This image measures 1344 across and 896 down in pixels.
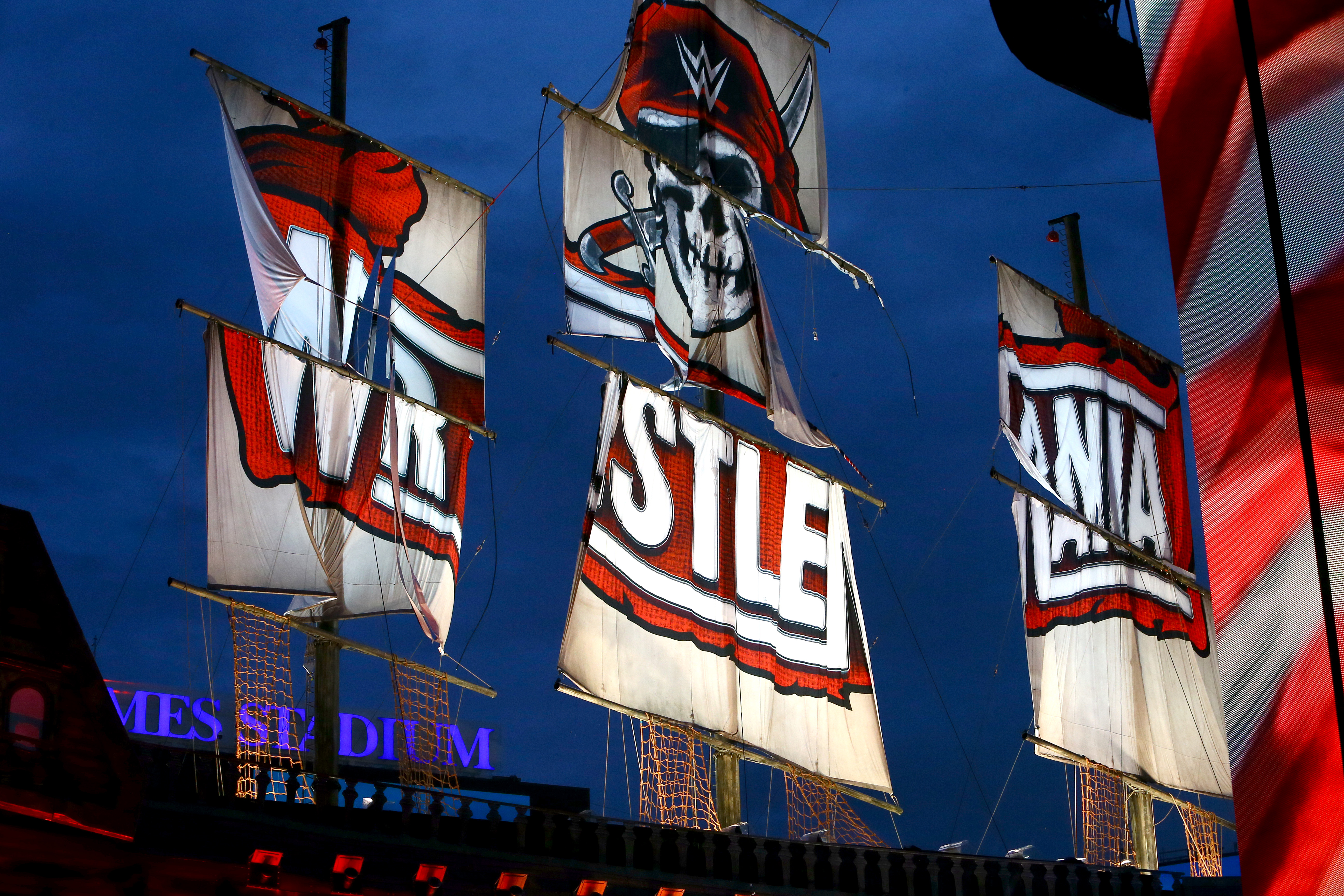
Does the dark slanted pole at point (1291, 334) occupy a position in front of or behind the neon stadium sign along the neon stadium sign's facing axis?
in front

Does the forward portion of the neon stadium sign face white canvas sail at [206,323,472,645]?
yes

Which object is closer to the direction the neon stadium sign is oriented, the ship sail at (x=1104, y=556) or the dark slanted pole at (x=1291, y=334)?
the dark slanted pole

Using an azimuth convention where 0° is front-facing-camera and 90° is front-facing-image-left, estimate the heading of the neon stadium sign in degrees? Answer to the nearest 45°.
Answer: approximately 0°

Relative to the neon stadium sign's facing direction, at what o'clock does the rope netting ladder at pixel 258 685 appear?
The rope netting ladder is roughly at 12 o'clock from the neon stadium sign.

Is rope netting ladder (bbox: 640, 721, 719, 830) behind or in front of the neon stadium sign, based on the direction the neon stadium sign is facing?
in front

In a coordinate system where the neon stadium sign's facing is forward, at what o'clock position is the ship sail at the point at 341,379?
The ship sail is roughly at 12 o'clock from the neon stadium sign.

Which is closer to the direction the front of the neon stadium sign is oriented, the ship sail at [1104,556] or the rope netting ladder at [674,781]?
the rope netting ladder
